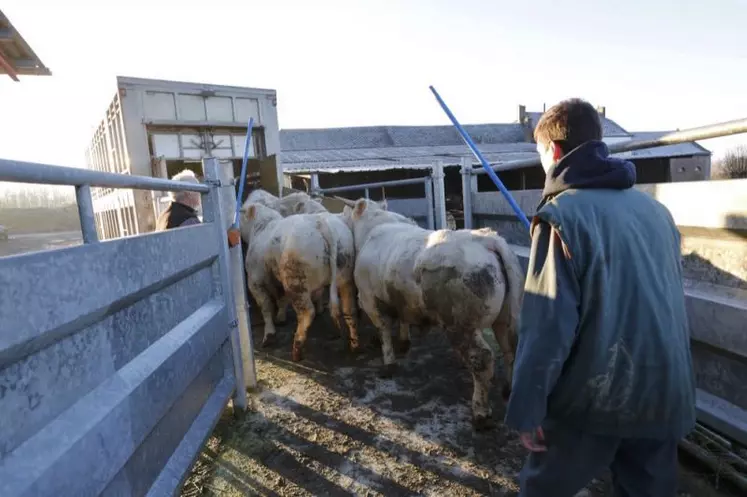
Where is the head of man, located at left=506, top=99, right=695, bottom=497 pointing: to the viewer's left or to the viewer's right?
to the viewer's left

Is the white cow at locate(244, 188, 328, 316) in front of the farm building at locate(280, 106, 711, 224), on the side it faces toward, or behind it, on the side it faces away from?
in front

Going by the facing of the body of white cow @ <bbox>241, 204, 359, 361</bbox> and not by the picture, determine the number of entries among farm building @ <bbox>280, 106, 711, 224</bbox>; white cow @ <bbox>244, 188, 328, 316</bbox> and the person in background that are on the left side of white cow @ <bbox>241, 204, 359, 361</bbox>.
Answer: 1

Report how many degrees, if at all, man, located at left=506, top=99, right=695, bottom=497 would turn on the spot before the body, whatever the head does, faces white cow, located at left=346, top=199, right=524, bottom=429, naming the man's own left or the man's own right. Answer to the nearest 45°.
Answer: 0° — they already face it

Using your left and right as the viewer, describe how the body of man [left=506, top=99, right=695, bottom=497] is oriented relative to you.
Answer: facing away from the viewer and to the left of the viewer

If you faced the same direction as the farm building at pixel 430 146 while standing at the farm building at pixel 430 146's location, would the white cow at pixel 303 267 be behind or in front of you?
in front

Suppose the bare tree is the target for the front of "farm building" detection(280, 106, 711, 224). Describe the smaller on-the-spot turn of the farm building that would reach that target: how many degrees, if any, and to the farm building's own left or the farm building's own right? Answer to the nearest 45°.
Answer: approximately 90° to the farm building's own left

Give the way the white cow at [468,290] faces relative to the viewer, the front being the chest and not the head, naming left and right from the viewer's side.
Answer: facing away from the viewer and to the left of the viewer

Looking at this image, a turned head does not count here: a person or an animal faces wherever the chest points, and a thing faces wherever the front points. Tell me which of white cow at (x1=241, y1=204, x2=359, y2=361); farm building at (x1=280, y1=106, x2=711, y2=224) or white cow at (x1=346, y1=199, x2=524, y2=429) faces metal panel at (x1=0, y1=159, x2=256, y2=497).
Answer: the farm building

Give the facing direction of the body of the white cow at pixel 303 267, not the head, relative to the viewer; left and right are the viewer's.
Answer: facing away from the viewer and to the left of the viewer
